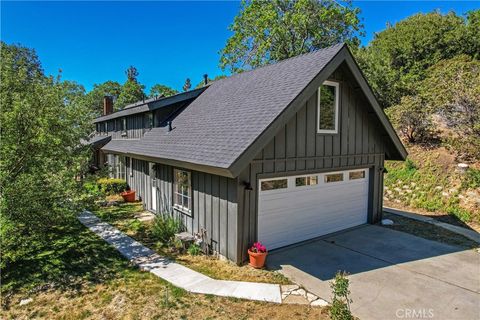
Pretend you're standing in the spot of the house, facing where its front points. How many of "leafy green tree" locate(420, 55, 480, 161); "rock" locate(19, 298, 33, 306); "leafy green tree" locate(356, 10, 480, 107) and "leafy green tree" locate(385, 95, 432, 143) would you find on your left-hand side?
3

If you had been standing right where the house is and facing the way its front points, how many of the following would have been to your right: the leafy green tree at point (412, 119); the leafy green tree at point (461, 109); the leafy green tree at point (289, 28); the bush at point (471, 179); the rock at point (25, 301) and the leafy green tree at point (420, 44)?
1

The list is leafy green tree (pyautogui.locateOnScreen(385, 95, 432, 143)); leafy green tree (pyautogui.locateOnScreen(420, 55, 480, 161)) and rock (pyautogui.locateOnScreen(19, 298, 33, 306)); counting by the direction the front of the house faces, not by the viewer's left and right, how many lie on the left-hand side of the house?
2

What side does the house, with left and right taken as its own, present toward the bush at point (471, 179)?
left

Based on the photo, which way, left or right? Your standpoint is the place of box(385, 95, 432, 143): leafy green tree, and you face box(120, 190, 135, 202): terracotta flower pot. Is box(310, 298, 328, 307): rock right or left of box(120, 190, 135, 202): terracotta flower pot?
left

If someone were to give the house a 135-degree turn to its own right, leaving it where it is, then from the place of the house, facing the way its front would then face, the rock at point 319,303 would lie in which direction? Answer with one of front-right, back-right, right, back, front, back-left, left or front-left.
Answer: left

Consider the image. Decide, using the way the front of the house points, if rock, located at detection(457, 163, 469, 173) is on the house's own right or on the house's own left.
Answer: on the house's own left

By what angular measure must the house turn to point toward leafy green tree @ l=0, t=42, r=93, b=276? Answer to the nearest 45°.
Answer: approximately 135° to its right

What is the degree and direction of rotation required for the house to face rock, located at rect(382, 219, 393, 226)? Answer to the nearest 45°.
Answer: approximately 90° to its left

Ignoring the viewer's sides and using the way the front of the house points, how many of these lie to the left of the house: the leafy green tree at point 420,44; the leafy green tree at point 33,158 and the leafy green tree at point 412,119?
2

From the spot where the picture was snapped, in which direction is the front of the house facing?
facing the viewer and to the right of the viewer

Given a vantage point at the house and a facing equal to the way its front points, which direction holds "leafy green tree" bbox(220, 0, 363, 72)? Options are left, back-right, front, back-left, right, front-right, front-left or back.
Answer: back-left

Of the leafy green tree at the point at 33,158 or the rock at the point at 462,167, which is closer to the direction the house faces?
the rock
